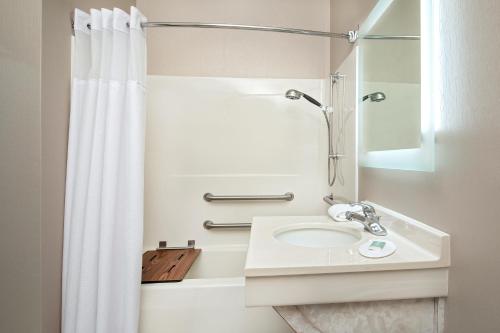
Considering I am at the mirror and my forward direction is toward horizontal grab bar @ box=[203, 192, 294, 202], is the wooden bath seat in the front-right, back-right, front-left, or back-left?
front-left

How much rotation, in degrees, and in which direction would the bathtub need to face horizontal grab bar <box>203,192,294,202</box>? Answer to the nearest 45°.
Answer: approximately 135° to its left

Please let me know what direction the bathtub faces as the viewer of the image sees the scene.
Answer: facing the viewer

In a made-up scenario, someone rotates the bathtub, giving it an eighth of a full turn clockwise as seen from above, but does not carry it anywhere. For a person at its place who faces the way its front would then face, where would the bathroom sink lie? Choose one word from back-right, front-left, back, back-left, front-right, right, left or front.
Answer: left

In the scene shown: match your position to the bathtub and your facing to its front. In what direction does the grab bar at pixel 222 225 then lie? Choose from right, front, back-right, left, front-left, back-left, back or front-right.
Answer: back

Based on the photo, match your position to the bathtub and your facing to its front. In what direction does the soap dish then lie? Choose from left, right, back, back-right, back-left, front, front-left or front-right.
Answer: front-left
